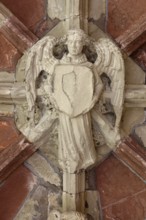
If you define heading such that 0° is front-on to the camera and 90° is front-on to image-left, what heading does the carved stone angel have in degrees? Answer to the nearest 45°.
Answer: approximately 0°
